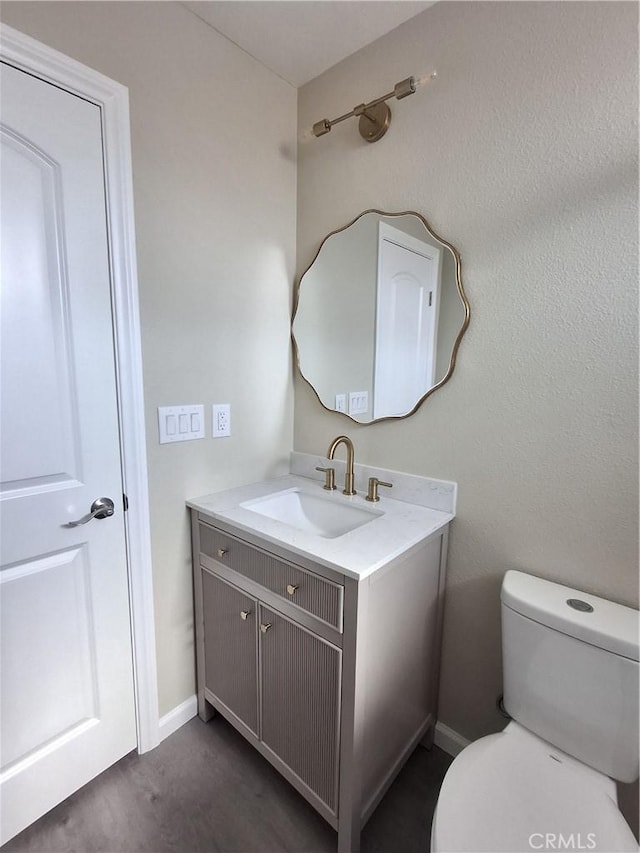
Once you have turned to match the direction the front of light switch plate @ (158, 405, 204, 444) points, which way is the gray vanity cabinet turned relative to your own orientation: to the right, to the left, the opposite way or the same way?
to the right

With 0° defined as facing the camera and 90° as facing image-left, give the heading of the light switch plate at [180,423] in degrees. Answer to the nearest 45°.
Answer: approximately 315°

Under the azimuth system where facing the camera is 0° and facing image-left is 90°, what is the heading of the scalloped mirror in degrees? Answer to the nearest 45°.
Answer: approximately 45°

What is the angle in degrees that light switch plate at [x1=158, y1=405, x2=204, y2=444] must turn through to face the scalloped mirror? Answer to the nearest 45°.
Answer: approximately 45° to its left

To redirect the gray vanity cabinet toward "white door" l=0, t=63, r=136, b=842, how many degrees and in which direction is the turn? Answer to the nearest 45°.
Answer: approximately 45° to its right

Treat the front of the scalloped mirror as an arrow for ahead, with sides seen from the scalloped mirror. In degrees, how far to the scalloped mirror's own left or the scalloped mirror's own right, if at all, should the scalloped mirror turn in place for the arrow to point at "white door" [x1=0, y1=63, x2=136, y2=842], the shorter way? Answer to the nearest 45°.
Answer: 0° — it already faces it

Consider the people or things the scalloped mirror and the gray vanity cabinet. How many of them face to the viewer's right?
0

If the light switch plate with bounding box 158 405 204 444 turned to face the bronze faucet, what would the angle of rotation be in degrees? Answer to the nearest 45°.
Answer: approximately 45° to its left

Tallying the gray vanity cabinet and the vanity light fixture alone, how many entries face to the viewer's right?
0
